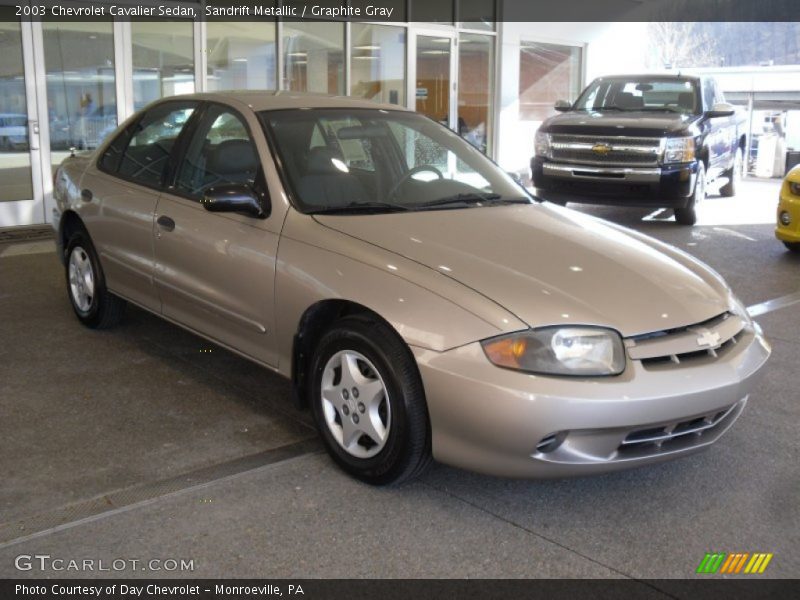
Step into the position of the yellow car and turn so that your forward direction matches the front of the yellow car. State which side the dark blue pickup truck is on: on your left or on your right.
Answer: on your right

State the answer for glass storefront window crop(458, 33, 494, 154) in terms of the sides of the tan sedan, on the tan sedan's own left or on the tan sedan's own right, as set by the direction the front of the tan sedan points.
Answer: on the tan sedan's own left

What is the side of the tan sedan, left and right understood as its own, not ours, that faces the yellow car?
left

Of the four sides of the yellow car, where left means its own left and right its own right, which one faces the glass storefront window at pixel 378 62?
right

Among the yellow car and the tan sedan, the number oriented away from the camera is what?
0

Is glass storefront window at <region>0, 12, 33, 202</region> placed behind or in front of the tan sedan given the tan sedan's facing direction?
behind

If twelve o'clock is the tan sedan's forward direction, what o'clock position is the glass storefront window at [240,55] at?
The glass storefront window is roughly at 7 o'clock from the tan sedan.

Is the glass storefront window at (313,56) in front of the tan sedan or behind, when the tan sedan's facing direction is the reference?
behind

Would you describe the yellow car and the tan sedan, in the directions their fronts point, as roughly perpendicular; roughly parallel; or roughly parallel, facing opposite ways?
roughly perpendicular

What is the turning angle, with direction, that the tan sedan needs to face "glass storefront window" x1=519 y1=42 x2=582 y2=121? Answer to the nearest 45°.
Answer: approximately 135° to its left

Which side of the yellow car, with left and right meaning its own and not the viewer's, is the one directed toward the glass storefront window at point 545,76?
right

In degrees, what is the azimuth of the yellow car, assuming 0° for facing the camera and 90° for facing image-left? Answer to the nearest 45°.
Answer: approximately 45°

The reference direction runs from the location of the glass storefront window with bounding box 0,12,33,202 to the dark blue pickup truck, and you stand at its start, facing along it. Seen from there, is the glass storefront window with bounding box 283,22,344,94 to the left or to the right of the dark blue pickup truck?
left
